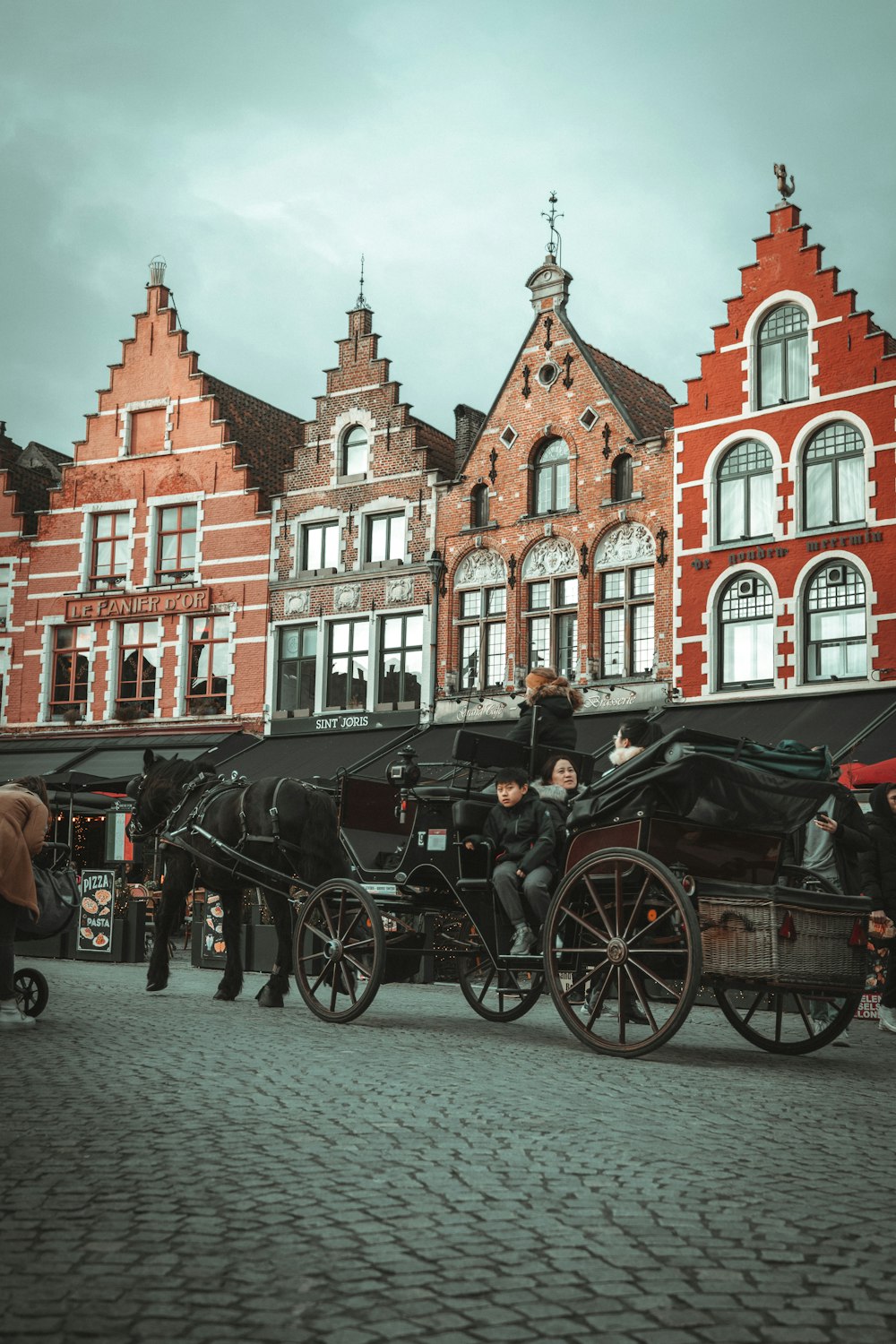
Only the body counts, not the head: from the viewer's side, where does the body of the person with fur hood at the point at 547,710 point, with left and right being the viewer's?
facing away from the viewer and to the left of the viewer

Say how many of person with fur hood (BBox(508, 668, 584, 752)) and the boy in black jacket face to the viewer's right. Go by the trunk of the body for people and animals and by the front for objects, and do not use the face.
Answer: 0

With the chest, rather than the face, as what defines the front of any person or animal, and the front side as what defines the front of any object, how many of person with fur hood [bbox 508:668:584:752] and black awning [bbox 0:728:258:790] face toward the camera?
1

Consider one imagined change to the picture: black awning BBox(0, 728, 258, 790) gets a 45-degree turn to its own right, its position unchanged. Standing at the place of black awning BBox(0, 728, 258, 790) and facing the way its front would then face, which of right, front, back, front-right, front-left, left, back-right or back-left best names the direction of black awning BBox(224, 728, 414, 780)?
left

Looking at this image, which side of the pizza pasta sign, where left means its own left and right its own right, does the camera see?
front

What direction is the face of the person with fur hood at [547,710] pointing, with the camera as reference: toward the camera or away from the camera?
away from the camera

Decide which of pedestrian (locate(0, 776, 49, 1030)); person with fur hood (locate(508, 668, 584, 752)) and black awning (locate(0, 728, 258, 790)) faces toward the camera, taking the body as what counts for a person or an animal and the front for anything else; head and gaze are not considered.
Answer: the black awning

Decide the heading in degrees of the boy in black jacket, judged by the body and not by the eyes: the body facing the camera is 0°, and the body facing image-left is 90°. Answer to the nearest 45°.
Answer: approximately 45°

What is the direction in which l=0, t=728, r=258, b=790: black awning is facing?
toward the camera

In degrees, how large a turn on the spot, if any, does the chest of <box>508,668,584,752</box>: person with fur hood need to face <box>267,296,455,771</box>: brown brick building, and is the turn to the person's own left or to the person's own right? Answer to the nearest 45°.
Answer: approximately 45° to the person's own right

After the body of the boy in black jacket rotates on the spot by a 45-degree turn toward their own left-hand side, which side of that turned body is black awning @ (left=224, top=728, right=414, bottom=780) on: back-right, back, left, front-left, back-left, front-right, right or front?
back
